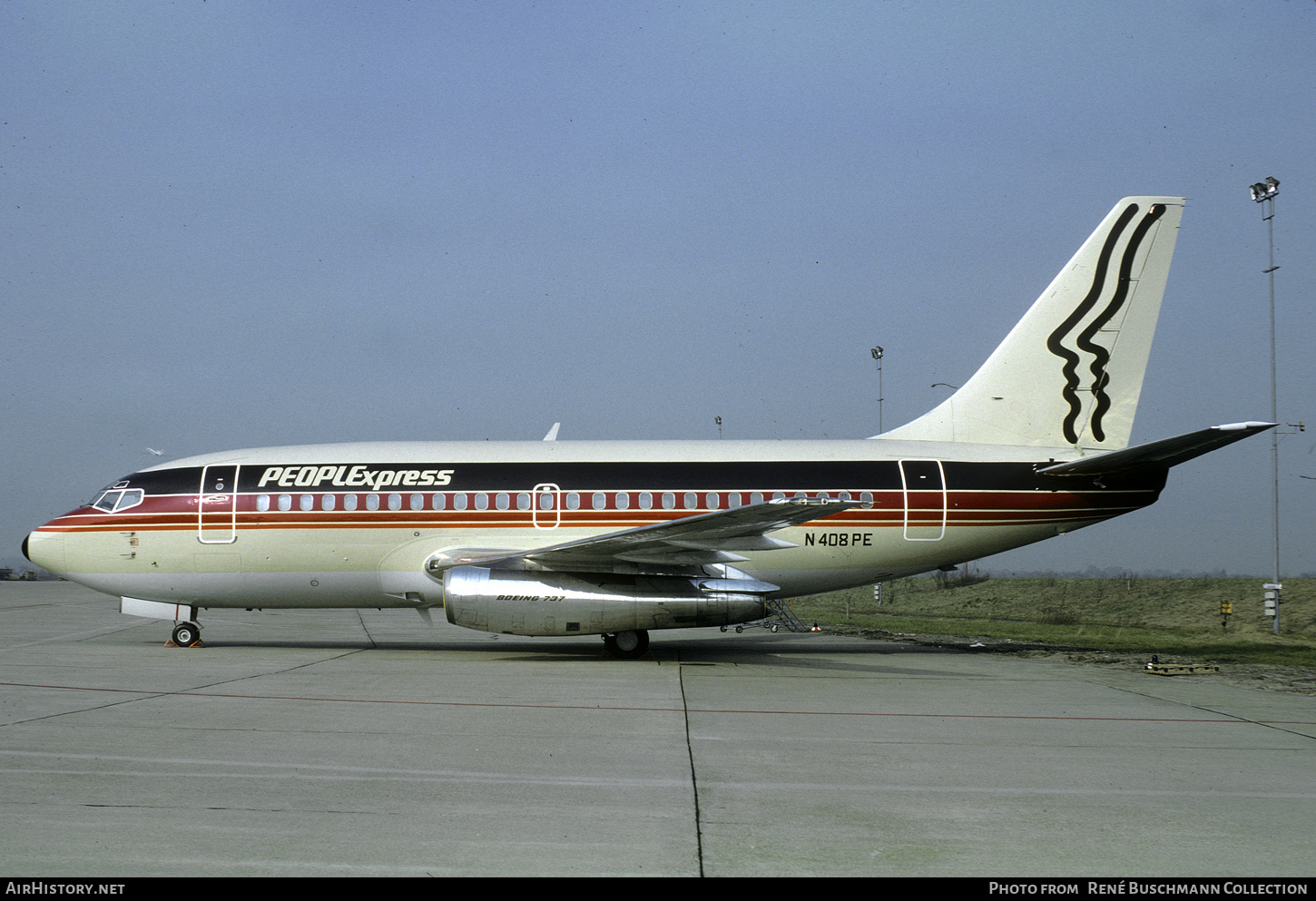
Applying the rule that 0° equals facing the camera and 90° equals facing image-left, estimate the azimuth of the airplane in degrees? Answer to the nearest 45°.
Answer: approximately 90°
